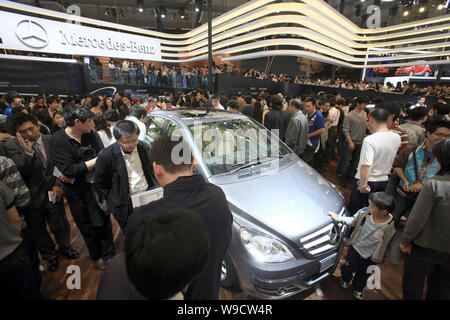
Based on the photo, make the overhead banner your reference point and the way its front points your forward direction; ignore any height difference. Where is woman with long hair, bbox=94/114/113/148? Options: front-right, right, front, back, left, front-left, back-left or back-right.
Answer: front-right

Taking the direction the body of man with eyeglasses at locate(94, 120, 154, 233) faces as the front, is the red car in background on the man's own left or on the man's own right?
on the man's own left

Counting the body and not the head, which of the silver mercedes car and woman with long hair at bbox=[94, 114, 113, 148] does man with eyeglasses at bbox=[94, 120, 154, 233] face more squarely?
the silver mercedes car

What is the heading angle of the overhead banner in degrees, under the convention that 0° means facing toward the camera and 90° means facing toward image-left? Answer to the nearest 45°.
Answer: approximately 315°

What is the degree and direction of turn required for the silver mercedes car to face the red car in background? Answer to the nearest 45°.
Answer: approximately 90° to its left

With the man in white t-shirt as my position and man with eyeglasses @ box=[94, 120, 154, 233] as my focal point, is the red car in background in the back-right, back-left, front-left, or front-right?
back-right

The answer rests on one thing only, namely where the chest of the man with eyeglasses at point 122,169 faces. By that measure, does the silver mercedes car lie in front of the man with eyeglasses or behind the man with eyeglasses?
in front

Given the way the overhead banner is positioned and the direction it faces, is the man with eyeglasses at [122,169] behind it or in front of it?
in front

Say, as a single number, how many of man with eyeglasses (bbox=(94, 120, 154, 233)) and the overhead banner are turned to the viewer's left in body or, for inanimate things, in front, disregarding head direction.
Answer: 0

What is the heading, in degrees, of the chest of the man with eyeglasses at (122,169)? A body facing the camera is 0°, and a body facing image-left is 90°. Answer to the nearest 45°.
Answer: approximately 315°

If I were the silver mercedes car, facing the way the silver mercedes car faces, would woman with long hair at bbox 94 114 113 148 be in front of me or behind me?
behind
